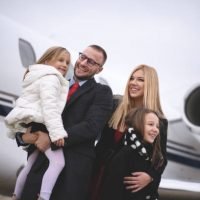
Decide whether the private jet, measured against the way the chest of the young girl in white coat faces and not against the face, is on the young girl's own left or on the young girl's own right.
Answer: on the young girl's own left

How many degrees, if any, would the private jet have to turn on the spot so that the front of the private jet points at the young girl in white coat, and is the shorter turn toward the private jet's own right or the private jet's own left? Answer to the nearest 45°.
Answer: approximately 45° to the private jet's own left

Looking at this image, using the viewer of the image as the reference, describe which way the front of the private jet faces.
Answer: facing the viewer and to the left of the viewer

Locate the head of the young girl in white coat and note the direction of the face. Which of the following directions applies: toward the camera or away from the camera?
toward the camera

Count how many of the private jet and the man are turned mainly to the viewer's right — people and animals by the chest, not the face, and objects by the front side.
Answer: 0

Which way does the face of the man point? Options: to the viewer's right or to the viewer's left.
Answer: to the viewer's left
